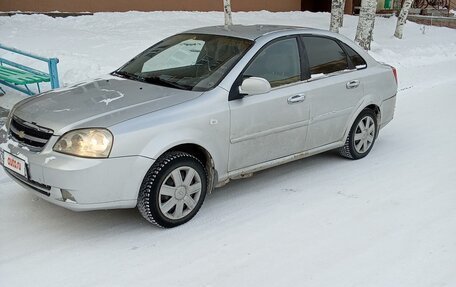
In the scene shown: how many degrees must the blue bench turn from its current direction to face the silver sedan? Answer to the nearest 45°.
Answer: approximately 45° to its left

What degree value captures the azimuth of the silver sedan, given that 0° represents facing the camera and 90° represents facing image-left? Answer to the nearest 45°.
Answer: approximately 45°

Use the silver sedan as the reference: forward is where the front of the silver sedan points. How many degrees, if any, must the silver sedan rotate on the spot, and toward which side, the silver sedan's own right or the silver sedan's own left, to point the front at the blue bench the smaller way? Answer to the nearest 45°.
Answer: approximately 90° to the silver sedan's own right
